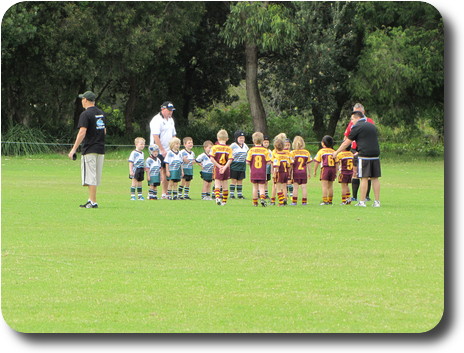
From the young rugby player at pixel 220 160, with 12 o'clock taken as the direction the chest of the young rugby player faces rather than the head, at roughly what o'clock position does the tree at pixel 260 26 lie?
The tree is roughly at 12 o'clock from the young rugby player.

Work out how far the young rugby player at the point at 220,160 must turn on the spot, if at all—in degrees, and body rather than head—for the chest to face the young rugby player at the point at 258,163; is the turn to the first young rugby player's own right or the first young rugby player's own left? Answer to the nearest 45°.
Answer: approximately 135° to the first young rugby player's own right

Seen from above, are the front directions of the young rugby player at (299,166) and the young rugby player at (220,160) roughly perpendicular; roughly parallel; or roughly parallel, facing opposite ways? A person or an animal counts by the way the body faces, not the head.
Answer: roughly parallel

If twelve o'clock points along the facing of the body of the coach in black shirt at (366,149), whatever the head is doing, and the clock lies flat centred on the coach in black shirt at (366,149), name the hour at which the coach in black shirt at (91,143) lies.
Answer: the coach in black shirt at (91,143) is roughly at 10 o'clock from the coach in black shirt at (366,149).

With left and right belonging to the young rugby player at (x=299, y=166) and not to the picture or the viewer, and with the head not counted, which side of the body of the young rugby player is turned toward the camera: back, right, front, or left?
back

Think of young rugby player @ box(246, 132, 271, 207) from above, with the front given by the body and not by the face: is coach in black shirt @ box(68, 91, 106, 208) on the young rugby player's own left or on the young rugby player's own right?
on the young rugby player's own left

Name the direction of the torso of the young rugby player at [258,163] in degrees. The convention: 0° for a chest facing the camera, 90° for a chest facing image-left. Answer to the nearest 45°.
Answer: approximately 180°

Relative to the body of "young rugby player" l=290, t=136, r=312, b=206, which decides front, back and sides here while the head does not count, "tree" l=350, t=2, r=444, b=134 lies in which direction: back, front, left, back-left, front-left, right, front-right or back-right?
front

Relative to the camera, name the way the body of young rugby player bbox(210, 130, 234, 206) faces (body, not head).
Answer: away from the camera

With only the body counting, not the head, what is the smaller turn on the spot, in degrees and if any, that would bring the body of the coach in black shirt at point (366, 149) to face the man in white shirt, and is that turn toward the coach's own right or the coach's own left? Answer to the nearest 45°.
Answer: approximately 45° to the coach's own left

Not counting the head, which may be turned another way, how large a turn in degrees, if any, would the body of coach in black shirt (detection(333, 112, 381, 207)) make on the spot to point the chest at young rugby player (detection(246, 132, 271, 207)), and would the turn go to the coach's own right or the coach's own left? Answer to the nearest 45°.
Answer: approximately 45° to the coach's own left

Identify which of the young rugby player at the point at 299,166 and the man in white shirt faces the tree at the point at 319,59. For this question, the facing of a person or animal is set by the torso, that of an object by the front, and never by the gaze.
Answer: the young rugby player

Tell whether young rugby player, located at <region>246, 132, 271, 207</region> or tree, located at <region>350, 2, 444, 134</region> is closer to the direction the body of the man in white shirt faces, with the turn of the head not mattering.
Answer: the young rugby player

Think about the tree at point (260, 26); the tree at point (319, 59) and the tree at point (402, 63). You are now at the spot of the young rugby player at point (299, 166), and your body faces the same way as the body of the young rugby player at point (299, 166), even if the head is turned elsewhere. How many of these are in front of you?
3
